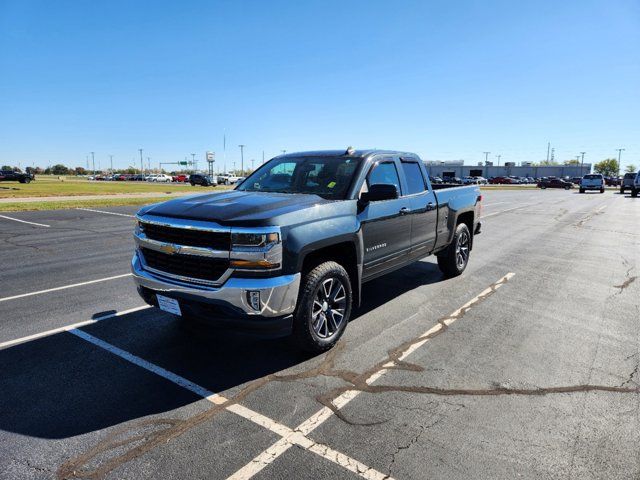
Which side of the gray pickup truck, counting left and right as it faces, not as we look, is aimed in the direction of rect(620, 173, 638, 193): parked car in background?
back

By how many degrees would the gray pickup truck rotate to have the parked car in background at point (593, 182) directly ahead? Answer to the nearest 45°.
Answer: approximately 180°

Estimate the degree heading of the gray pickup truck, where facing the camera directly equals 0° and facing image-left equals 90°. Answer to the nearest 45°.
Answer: approximately 45°
